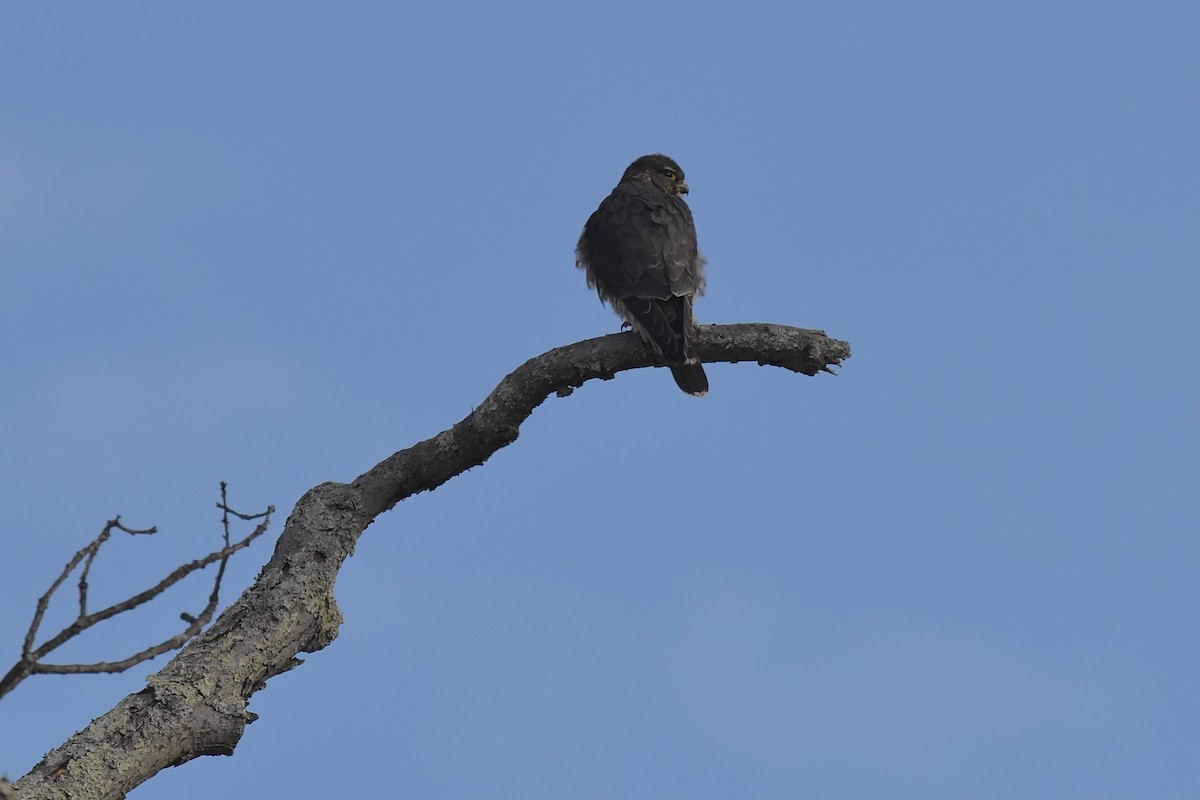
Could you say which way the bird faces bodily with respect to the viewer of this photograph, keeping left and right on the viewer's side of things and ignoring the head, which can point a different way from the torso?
facing away from the viewer and to the left of the viewer
